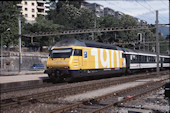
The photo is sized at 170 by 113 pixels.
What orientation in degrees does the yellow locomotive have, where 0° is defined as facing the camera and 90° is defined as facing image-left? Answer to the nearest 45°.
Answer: approximately 45°
